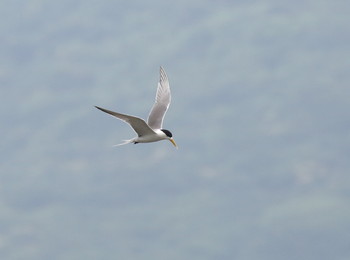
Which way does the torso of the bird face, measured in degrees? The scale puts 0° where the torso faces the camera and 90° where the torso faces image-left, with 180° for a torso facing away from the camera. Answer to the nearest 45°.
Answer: approximately 270°
